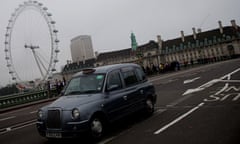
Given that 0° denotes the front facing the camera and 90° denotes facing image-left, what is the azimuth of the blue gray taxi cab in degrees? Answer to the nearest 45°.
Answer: approximately 45°
